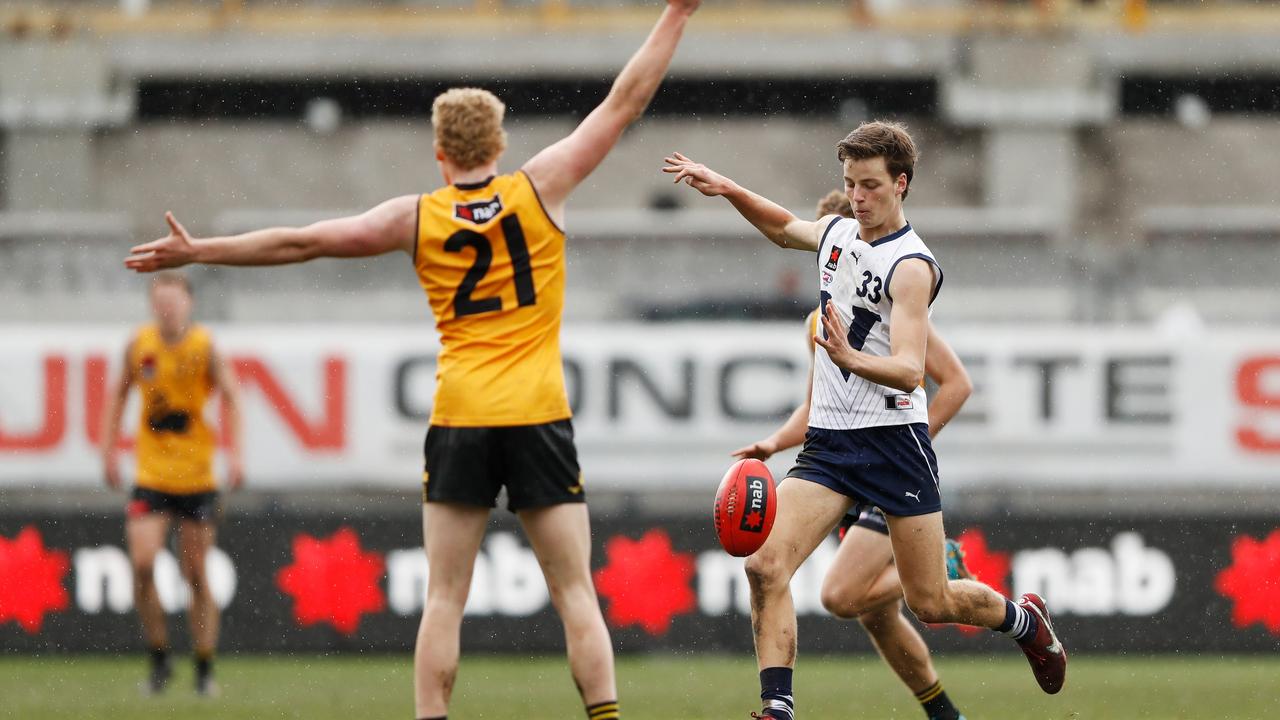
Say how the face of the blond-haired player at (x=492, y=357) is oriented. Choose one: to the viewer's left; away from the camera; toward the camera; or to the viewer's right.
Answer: away from the camera

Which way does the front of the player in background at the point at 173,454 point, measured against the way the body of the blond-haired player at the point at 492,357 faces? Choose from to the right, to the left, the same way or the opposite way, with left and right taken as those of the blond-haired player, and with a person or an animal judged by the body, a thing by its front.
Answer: the opposite way

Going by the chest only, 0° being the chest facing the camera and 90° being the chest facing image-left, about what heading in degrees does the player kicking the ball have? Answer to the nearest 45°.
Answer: approximately 45°

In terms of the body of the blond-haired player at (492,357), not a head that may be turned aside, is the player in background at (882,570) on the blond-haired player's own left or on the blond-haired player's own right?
on the blond-haired player's own right

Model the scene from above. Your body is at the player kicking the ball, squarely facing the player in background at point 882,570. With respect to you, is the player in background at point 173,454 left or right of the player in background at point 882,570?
left

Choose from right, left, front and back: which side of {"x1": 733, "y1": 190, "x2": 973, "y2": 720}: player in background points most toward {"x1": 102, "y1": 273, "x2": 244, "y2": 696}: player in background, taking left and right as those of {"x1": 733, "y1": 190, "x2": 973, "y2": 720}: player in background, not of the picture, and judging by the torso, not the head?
right

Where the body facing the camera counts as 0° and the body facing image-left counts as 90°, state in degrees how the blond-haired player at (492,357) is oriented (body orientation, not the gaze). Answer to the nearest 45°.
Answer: approximately 180°

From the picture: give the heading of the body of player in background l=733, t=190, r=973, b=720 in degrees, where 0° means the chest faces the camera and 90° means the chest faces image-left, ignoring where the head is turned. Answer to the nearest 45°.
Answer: approximately 45°
